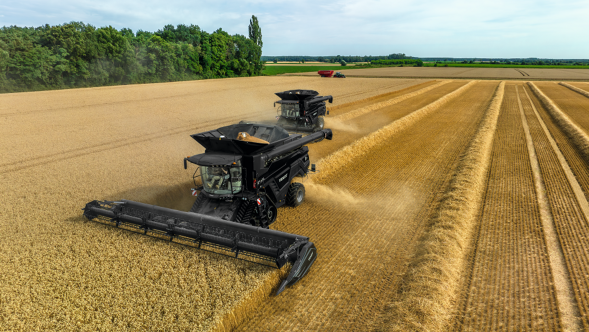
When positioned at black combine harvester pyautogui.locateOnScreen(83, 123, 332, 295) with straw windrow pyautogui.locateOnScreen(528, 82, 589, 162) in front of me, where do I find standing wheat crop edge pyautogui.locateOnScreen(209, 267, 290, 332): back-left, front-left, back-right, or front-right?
back-right

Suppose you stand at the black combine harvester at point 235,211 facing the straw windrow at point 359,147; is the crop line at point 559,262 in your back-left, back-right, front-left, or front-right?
front-right

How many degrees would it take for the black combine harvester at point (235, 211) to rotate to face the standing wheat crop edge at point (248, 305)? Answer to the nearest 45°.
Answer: approximately 45° to its left

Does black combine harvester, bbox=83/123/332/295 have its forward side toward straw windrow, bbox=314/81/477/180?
no

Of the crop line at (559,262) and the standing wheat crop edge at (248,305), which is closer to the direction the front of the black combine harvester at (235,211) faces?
the standing wheat crop edge

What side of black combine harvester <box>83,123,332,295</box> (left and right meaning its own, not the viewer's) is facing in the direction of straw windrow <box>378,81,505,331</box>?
left

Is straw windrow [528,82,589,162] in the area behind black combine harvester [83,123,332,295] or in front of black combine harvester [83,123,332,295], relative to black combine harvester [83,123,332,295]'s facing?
behind
